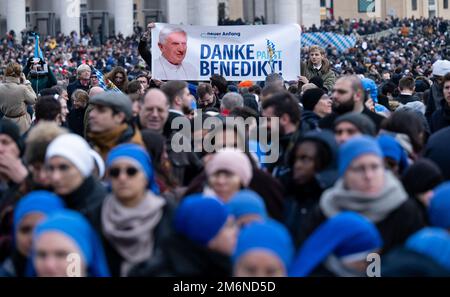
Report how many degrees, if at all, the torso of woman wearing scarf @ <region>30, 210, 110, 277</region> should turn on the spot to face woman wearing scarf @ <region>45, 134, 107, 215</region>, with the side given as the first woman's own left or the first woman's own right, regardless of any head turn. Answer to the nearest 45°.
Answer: approximately 135° to the first woman's own right

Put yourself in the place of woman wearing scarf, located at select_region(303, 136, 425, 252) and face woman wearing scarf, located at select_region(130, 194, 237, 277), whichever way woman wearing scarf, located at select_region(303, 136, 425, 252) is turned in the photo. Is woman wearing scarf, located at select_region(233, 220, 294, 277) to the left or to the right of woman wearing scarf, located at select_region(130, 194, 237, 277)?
left

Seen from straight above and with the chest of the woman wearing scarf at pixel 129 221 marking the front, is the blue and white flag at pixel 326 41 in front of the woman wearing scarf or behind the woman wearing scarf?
behind

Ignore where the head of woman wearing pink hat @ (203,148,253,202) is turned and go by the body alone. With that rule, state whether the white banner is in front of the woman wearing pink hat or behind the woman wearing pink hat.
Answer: behind

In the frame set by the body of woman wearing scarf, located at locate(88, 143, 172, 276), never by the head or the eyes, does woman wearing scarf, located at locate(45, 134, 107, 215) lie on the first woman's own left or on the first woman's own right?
on the first woman's own right

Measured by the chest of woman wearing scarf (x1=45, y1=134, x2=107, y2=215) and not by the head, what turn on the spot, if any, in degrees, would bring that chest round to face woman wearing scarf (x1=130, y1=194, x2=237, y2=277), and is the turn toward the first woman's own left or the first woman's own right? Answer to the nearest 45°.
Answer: approximately 90° to the first woman's own left

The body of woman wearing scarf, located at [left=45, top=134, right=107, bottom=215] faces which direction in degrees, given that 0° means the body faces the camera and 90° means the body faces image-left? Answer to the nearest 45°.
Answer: approximately 45°
